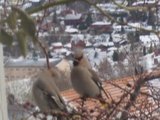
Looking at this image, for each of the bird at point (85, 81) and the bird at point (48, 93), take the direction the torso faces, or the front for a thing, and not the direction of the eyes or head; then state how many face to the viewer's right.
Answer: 0

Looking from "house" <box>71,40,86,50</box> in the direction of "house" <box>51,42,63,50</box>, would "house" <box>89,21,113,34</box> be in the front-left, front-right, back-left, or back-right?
back-right

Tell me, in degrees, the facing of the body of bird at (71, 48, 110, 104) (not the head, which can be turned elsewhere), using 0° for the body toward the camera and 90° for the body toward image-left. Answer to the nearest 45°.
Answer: approximately 45°

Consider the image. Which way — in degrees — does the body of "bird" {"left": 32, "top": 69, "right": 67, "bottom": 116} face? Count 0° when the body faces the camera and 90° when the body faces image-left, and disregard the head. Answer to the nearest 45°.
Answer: approximately 90°
